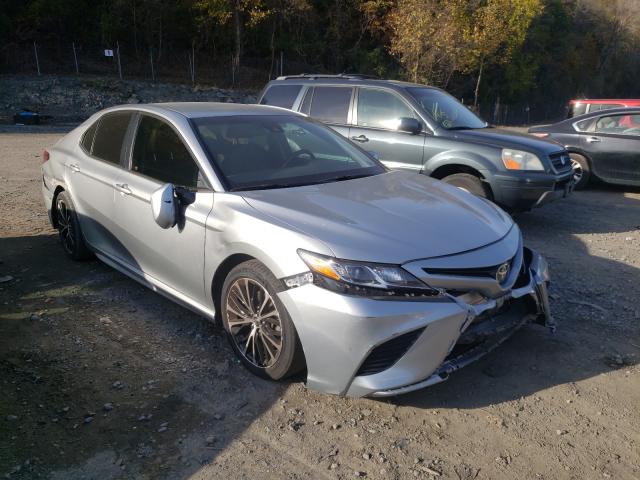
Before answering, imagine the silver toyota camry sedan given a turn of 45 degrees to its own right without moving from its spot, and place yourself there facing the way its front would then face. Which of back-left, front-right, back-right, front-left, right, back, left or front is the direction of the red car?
back-left

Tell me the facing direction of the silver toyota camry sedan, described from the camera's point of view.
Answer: facing the viewer and to the right of the viewer

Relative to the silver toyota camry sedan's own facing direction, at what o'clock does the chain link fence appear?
The chain link fence is roughly at 7 o'clock from the silver toyota camry sedan.
